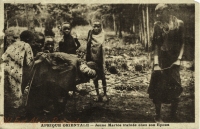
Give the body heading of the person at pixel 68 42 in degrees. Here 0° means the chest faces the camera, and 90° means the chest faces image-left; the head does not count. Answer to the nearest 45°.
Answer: approximately 0°
